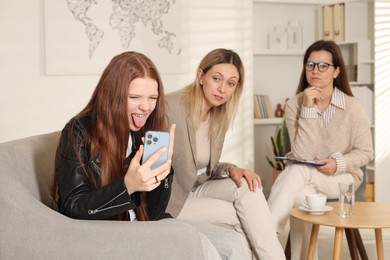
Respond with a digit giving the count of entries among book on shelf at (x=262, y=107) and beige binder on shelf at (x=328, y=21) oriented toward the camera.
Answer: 2

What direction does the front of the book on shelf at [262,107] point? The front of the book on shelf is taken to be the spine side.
toward the camera

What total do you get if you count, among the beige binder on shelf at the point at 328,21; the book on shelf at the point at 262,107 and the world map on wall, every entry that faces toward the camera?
3

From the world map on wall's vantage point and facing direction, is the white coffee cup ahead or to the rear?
ahead

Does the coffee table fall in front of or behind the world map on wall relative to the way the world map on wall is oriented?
in front

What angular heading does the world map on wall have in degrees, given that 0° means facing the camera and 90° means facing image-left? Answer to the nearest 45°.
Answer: approximately 0°

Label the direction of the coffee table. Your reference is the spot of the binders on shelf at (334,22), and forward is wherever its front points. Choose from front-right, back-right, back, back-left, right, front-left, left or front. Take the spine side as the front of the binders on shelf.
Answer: front

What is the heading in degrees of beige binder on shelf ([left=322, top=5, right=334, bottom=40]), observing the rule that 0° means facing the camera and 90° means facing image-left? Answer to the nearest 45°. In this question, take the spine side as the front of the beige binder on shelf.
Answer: approximately 0°

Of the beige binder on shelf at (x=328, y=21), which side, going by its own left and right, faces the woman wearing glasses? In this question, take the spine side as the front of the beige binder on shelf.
front

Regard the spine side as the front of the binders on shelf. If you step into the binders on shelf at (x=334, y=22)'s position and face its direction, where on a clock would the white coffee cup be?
The white coffee cup is roughly at 12 o'clock from the binders on shelf.

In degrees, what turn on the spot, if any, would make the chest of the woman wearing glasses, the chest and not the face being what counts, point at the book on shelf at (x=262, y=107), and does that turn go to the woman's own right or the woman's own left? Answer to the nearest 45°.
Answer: approximately 135° to the woman's own right

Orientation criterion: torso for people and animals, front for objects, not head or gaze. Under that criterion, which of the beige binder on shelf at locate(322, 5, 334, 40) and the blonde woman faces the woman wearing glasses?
the beige binder on shelf

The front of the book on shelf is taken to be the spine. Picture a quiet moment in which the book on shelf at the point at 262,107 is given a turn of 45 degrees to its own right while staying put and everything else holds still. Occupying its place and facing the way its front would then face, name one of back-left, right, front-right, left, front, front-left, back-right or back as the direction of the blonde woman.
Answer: front-left

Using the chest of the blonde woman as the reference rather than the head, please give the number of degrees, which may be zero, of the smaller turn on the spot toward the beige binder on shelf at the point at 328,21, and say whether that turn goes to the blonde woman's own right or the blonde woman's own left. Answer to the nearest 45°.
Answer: approximately 135° to the blonde woman's own left

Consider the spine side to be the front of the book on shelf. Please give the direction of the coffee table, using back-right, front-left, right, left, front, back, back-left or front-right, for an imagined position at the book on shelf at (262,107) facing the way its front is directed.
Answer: front

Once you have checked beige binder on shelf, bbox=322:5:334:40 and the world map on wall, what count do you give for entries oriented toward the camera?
2
